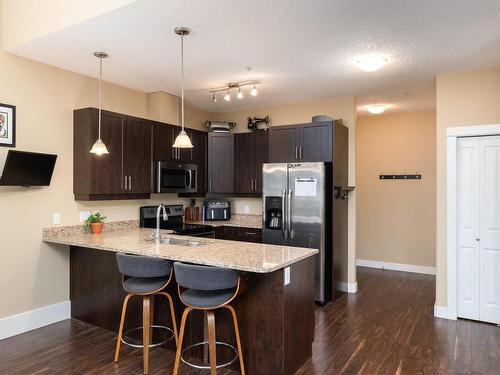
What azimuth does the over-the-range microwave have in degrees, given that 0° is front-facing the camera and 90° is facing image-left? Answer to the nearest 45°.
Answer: approximately 315°

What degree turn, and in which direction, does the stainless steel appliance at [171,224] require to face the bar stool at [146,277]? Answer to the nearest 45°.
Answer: approximately 45° to its right

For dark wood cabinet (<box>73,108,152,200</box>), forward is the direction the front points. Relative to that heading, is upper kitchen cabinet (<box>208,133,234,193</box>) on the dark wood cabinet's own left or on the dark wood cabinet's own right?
on the dark wood cabinet's own left

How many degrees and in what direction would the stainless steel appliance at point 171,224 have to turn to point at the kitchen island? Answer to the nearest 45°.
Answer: approximately 45° to its right

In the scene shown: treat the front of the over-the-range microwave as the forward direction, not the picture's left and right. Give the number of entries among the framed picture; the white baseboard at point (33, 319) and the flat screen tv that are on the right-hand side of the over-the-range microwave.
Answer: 3

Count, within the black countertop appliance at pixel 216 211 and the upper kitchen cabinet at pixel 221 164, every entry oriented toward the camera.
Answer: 2

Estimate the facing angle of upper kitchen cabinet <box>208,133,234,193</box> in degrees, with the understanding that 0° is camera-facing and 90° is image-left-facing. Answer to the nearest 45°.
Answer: approximately 0°

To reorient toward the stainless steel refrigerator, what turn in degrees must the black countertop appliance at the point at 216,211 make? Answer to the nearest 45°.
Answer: approximately 45° to its left

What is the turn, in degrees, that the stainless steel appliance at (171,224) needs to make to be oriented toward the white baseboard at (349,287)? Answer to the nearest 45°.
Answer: approximately 45° to its left

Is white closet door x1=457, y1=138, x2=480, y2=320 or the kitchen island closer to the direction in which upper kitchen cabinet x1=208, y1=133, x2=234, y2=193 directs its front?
the kitchen island

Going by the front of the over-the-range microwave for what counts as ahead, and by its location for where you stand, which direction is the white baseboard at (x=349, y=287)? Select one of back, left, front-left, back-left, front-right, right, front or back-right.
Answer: front-left

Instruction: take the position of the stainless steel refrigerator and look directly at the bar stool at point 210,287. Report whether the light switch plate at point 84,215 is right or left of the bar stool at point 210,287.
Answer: right
